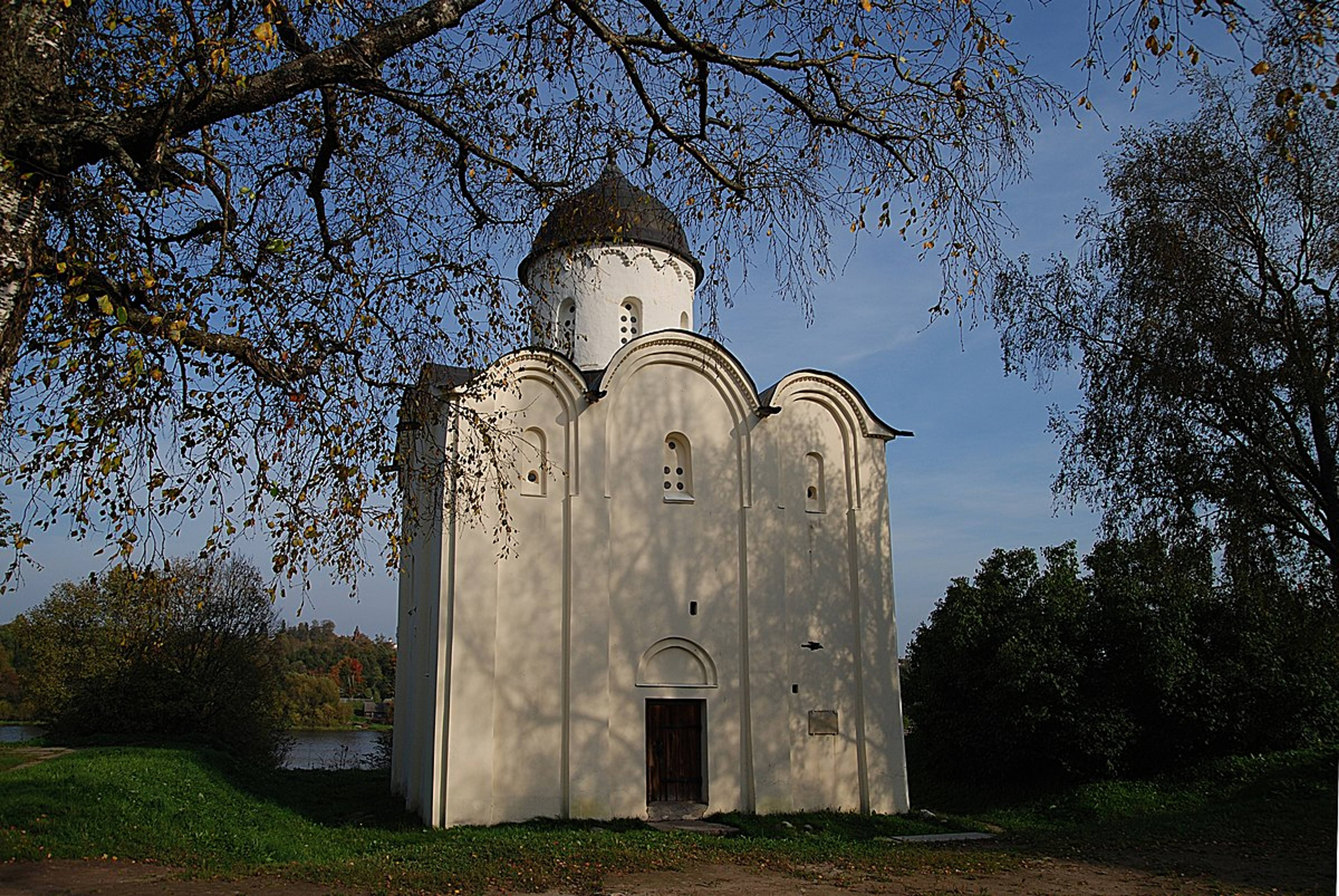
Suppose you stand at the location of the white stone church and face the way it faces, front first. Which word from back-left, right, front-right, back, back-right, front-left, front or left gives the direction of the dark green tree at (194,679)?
back-right

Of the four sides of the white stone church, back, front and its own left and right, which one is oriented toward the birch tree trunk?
front

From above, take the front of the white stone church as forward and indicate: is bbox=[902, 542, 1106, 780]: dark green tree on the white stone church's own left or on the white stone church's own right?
on the white stone church's own left

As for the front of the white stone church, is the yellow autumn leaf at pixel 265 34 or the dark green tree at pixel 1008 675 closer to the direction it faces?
the yellow autumn leaf

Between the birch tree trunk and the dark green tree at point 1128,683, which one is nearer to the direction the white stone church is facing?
the birch tree trunk

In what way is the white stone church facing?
toward the camera

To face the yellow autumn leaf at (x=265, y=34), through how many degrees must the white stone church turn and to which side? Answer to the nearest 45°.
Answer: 0° — it already faces it

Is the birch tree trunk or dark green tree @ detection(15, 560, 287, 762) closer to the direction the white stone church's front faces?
the birch tree trunk

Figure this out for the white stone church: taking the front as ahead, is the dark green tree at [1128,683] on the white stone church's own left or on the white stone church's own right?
on the white stone church's own left
